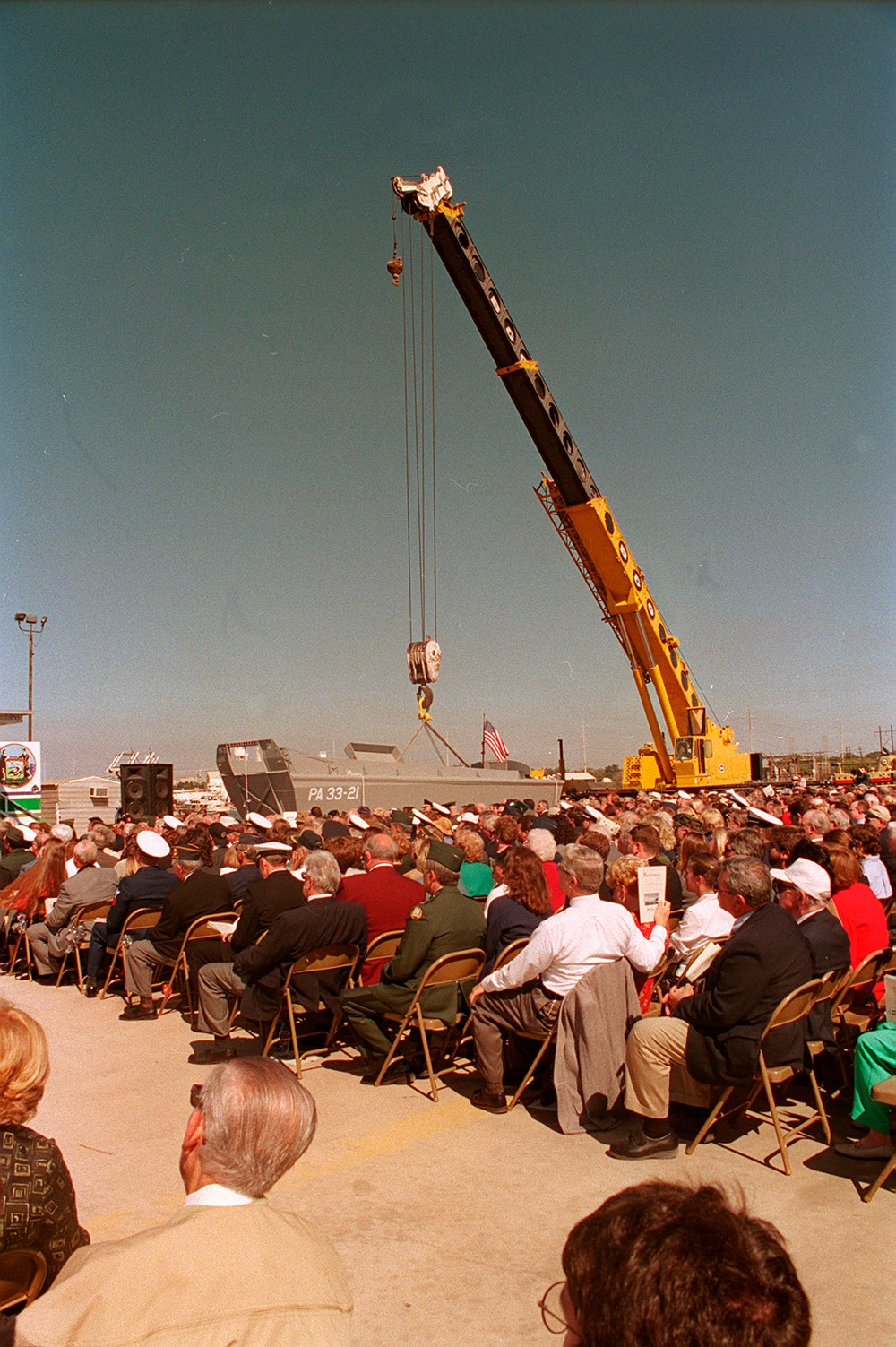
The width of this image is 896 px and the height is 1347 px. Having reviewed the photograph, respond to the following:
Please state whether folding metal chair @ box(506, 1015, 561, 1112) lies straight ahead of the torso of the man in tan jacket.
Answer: no

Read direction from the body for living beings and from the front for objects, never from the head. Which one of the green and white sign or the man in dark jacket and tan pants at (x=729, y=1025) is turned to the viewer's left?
the man in dark jacket and tan pants

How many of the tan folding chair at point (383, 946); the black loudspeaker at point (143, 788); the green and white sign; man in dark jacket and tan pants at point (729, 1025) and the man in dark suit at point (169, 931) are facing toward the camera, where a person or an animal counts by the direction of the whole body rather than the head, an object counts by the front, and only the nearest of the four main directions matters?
2

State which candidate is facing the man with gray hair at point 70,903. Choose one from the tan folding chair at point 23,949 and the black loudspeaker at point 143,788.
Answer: the black loudspeaker

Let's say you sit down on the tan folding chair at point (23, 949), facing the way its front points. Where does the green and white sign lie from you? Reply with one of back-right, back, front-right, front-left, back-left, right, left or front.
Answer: front-right

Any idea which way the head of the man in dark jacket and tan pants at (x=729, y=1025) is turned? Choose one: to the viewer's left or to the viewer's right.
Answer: to the viewer's left

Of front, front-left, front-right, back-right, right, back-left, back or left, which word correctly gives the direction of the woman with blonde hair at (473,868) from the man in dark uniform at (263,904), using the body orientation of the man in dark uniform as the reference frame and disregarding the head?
right

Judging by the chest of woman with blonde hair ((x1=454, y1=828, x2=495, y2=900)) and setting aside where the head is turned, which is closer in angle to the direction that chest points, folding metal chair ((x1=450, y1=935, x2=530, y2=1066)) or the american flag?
the american flag

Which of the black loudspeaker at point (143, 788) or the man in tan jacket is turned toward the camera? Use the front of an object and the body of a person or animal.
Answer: the black loudspeaker

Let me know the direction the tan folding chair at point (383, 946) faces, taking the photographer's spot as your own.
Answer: facing away from the viewer and to the left of the viewer

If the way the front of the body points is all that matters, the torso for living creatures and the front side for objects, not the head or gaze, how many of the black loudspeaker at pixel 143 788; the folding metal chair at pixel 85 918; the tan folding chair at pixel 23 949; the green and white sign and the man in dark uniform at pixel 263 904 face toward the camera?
2

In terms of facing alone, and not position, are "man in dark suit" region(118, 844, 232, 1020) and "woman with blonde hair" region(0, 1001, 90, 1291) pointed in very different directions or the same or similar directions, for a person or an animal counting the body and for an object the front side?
same or similar directions

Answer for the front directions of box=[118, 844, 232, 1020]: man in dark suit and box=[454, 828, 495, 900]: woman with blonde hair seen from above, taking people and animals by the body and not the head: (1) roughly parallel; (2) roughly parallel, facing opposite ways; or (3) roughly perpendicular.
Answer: roughly parallel

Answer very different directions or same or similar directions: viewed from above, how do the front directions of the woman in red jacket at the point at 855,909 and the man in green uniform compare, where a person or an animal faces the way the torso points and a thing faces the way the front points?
same or similar directions

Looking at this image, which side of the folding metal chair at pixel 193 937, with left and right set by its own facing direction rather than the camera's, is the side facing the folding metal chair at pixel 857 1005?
back

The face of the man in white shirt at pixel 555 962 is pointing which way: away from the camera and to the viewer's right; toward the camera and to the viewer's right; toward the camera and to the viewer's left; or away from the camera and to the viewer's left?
away from the camera and to the viewer's left

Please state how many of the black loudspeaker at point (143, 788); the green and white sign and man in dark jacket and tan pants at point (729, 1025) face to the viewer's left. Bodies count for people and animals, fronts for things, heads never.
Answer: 1

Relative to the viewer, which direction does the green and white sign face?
toward the camera

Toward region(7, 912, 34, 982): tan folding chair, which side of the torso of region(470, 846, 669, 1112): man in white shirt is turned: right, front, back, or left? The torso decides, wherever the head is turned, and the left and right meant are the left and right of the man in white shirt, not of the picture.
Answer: front
